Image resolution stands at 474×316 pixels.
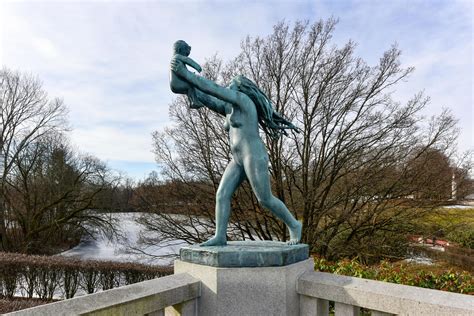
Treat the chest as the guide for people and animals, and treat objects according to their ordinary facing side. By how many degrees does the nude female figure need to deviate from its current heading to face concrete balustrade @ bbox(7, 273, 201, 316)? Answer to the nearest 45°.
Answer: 0° — it already faces it

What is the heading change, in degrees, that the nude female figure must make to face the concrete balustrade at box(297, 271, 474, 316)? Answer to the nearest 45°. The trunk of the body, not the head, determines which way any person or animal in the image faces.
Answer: approximately 90° to its left

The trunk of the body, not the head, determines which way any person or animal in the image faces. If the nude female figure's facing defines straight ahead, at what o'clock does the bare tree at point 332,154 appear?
The bare tree is roughly at 5 o'clock from the nude female figure.

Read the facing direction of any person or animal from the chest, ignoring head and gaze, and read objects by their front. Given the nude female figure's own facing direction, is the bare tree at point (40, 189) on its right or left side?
on its right

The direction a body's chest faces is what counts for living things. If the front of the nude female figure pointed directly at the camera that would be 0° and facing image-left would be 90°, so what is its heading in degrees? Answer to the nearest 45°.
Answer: approximately 45°

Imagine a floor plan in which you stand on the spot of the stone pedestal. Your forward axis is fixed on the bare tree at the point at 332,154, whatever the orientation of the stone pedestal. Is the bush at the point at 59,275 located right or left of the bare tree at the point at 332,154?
left
